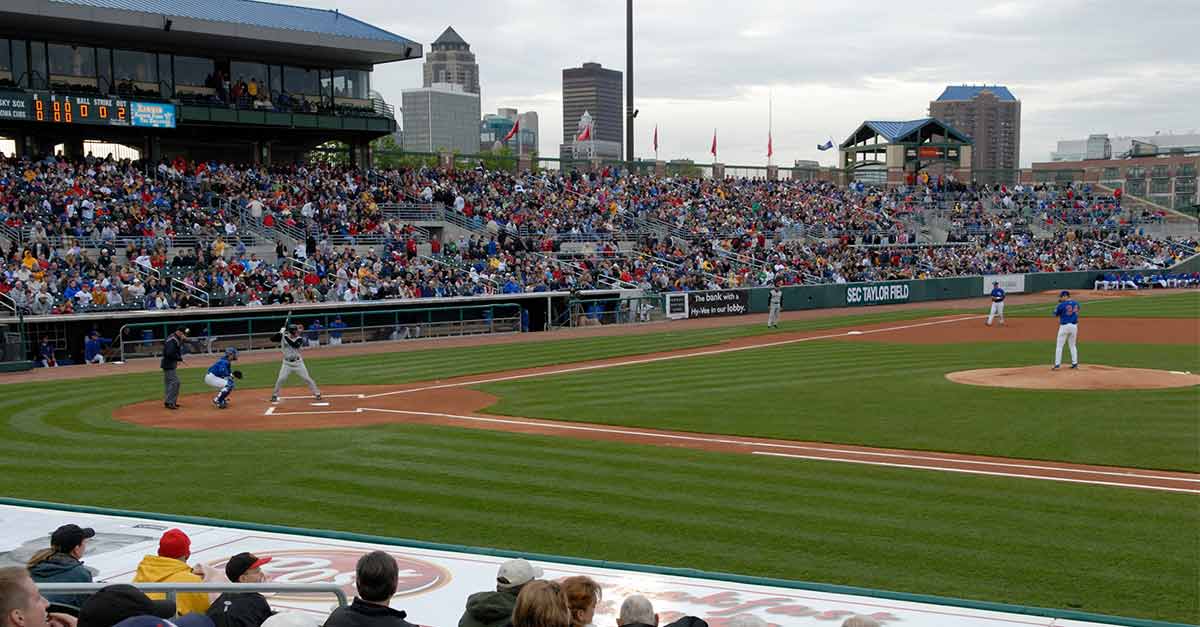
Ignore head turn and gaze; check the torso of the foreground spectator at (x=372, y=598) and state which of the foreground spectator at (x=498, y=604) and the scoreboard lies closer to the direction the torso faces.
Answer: the scoreboard

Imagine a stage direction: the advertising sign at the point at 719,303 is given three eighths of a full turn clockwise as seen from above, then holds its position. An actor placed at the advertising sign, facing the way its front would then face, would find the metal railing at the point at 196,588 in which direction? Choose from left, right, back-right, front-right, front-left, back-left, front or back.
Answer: back-left

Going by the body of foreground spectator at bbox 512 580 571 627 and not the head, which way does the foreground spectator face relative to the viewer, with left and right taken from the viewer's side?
facing away from the viewer

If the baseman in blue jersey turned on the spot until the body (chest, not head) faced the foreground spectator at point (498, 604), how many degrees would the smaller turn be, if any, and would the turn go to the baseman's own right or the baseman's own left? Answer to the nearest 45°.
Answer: approximately 45° to the baseman's own left

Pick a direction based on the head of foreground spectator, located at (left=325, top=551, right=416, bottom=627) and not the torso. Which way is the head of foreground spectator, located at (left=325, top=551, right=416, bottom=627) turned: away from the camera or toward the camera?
away from the camera

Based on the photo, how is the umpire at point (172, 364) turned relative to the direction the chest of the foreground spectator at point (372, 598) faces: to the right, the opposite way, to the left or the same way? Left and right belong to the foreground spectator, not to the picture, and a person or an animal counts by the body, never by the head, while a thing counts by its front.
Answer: to the right

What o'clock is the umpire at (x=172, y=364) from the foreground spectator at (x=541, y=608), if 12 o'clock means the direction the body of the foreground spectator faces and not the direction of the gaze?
The umpire is roughly at 11 o'clock from the foreground spectator.

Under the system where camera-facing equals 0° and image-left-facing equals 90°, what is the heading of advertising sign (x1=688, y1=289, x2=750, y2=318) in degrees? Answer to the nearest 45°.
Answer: approximately 0°

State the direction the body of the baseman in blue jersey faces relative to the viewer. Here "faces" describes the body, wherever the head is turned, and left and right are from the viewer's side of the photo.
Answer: facing the viewer and to the left of the viewer

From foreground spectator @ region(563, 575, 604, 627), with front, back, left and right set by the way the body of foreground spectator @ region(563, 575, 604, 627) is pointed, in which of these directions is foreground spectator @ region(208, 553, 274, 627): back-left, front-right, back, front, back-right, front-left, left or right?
back-left

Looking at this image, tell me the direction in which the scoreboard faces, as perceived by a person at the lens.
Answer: facing the viewer and to the right of the viewer

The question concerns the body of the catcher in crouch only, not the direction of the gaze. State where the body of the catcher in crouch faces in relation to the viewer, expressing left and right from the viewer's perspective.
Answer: facing to the right of the viewer

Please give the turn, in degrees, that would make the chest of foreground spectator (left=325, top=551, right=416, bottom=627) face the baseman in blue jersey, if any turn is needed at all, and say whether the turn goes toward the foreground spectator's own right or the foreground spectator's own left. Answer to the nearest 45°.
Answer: approximately 45° to the foreground spectator's own right

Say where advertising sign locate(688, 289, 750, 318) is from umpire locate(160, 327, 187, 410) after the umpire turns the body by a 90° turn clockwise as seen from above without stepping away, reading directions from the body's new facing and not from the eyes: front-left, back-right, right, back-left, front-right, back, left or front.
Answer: back-left

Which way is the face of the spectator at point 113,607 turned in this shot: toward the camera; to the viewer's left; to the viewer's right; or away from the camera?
away from the camera

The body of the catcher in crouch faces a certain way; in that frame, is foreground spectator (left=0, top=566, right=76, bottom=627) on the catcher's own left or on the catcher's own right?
on the catcher's own right

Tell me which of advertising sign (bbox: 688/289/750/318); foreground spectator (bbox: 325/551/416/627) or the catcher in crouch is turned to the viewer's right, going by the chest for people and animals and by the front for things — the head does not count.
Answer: the catcher in crouch

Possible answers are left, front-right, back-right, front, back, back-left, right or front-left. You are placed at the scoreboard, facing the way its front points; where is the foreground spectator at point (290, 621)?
front-right

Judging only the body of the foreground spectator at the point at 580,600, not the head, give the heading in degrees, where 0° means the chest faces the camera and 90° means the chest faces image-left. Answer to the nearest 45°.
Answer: approximately 225°

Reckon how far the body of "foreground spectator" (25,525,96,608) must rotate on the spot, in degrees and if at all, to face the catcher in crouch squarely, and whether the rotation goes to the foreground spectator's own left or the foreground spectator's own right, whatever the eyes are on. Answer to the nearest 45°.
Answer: approximately 45° to the foreground spectator's own left
